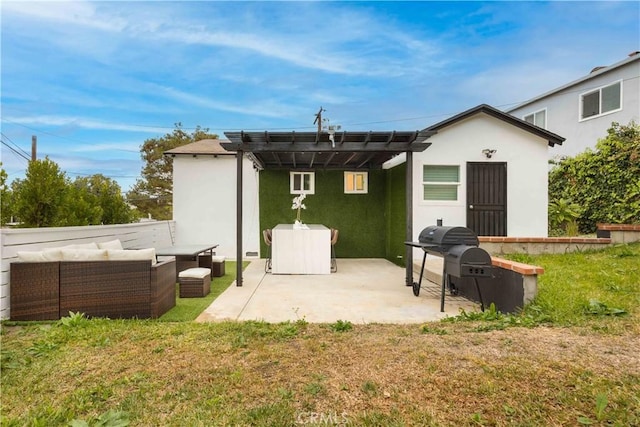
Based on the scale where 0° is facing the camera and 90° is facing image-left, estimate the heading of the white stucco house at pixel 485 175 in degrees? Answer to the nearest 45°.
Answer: approximately 0°

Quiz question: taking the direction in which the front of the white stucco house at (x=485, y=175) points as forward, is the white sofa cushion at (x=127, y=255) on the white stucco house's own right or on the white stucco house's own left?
on the white stucco house's own right

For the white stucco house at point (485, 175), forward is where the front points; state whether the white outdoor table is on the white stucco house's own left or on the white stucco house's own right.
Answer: on the white stucco house's own right

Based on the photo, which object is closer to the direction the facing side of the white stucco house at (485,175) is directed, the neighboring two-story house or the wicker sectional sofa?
the wicker sectional sofa

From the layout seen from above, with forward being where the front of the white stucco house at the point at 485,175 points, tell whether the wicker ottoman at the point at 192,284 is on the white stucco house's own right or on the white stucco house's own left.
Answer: on the white stucco house's own right

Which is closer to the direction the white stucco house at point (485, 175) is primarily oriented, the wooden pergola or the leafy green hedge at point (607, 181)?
the wooden pergola

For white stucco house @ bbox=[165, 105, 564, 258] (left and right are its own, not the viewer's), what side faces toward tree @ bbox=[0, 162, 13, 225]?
right

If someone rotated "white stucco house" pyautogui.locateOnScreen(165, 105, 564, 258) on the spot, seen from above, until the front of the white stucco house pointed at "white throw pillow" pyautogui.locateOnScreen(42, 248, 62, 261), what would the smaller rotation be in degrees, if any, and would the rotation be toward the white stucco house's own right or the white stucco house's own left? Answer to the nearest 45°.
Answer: approximately 45° to the white stucco house's own right

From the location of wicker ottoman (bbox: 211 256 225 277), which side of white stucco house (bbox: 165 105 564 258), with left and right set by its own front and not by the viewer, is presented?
right

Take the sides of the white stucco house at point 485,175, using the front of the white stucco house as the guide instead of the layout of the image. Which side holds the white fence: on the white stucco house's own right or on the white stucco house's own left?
on the white stucco house's own right

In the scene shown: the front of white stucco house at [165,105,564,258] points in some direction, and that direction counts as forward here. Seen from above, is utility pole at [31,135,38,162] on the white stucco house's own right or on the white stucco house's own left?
on the white stucco house's own right

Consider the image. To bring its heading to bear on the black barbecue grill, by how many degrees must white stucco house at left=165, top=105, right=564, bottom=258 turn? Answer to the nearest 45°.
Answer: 0° — it already faces it
